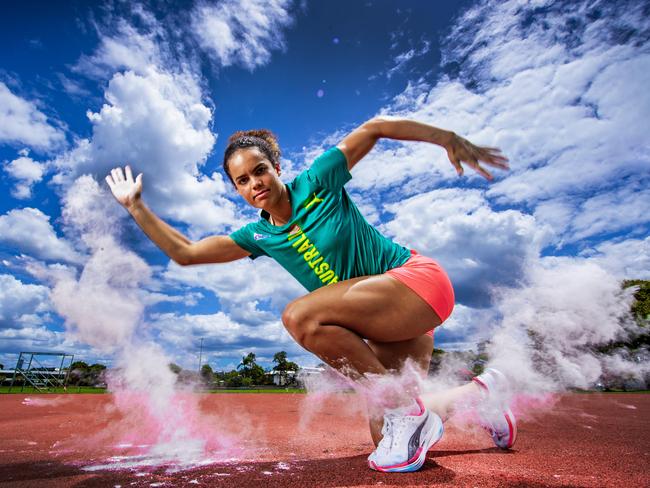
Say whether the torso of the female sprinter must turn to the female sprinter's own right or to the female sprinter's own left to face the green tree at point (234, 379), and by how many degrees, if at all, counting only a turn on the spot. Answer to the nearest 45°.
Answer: approximately 135° to the female sprinter's own right

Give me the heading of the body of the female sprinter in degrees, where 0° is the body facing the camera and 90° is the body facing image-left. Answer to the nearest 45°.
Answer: approximately 45°
